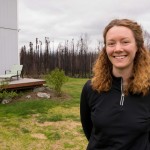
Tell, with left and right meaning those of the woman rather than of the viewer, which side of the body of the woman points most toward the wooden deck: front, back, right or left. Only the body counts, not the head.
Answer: back

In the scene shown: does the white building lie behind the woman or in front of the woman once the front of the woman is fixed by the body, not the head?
behind

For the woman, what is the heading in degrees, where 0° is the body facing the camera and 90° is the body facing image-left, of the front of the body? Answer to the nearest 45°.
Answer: approximately 0°

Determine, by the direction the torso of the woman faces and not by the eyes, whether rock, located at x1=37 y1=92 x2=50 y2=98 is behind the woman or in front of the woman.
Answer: behind
